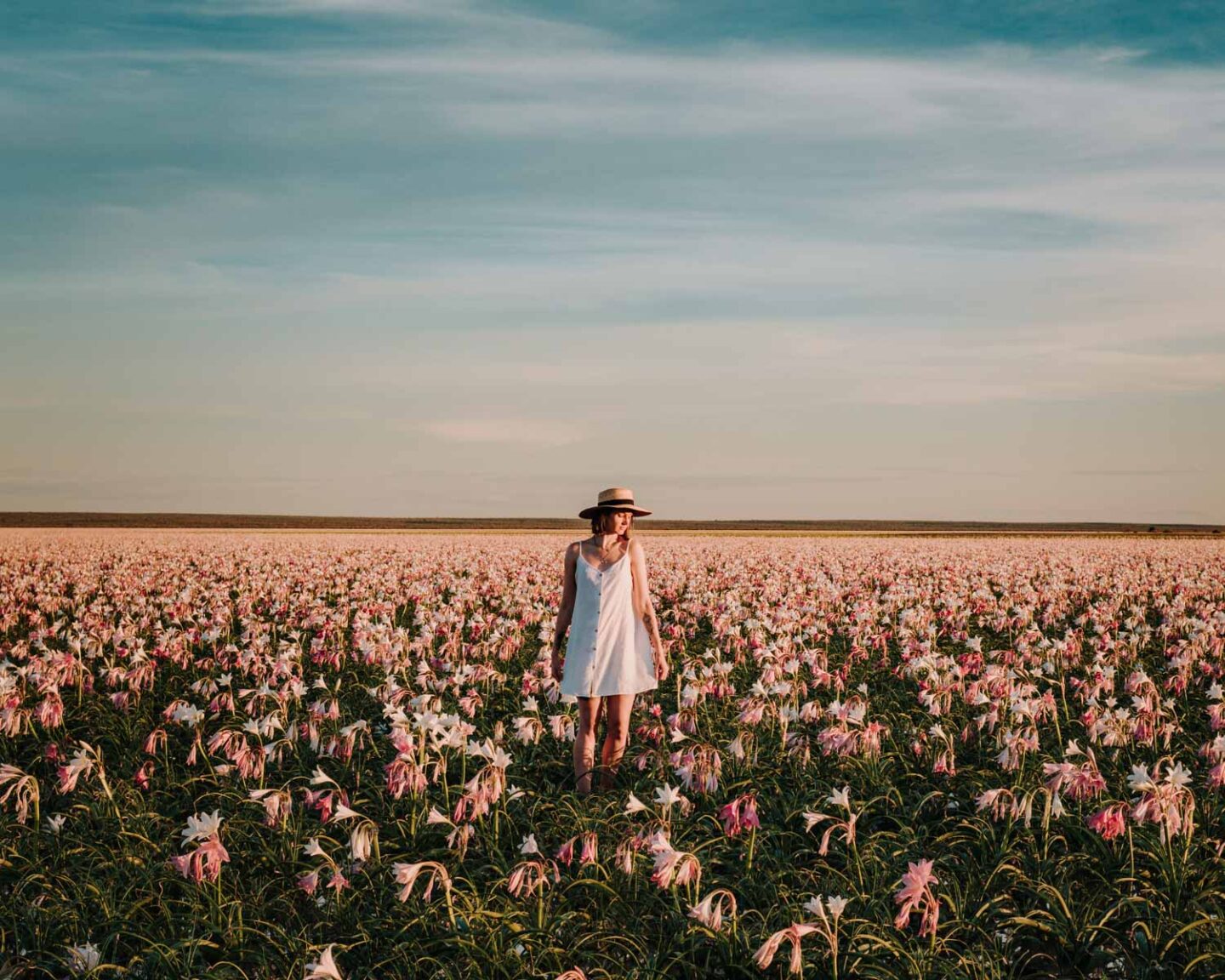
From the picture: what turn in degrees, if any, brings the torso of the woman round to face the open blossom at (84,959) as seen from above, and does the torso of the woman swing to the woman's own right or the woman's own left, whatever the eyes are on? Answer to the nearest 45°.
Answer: approximately 45° to the woman's own right

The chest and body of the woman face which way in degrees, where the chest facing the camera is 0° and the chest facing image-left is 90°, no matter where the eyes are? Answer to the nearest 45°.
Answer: approximately 0°

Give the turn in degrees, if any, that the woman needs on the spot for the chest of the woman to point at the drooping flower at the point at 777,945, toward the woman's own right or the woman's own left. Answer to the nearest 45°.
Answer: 0° — they already face it
